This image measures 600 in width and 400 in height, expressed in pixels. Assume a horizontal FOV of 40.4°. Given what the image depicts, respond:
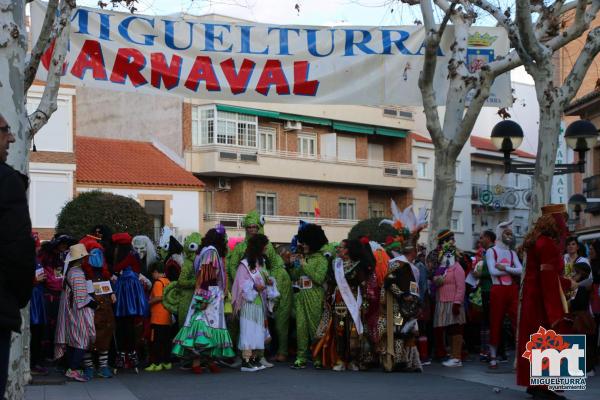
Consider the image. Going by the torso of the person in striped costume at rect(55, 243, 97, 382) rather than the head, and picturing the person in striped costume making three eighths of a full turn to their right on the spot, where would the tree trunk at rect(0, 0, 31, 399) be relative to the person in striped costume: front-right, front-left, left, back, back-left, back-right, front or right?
front-left

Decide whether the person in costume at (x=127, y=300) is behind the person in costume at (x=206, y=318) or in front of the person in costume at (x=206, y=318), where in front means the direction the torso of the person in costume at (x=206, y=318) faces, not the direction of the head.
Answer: behind

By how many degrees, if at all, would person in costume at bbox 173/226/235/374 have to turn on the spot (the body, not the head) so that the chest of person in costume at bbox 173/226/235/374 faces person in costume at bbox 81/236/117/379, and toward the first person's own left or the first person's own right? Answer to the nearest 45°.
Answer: approximately 135° to the first person's own right

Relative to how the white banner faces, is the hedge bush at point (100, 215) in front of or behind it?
behind

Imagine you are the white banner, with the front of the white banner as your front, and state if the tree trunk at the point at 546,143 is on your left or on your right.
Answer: on your left
